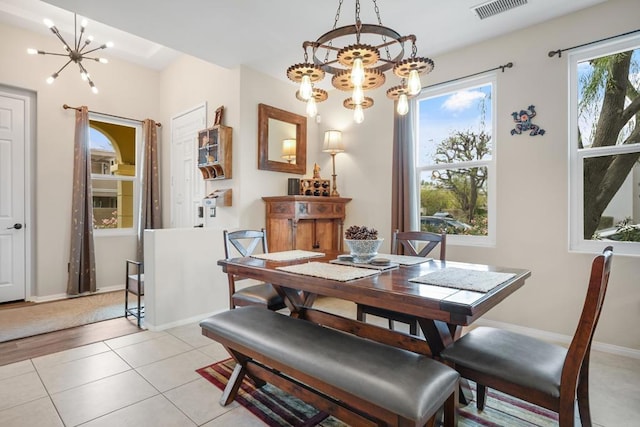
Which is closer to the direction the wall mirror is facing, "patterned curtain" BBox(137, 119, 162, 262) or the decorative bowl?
the decorative bowl

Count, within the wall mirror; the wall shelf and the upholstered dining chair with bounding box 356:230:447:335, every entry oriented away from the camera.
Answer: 0

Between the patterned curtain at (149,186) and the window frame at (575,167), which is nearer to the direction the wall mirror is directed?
the window frame

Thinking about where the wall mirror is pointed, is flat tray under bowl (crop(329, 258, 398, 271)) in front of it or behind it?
in front

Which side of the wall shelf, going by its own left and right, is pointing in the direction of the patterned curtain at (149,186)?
right

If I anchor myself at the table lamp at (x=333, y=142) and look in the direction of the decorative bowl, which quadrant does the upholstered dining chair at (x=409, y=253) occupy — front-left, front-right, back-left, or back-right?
front-left

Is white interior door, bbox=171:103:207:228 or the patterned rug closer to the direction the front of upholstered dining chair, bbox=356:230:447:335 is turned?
the patterned rug

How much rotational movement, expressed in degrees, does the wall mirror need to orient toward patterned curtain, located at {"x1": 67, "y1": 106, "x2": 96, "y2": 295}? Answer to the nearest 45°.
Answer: approximately 135° to its right

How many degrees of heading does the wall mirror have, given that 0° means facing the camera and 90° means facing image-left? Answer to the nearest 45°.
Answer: approximately 315°

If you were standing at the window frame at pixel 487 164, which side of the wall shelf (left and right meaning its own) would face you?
left

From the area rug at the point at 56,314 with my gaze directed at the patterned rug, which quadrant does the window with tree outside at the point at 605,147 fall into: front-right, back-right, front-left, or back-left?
front-left

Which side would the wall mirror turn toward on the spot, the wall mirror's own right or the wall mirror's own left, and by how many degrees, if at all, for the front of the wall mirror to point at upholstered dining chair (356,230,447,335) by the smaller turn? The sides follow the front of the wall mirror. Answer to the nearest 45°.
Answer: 0° — it already faces it

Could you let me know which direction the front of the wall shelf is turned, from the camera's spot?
facing the viewer and to the left of the viewer

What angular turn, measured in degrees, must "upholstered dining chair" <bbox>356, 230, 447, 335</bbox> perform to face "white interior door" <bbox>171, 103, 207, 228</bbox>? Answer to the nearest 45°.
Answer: approximately 90° to its right

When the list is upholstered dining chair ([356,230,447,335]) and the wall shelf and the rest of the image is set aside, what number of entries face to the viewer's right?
0
